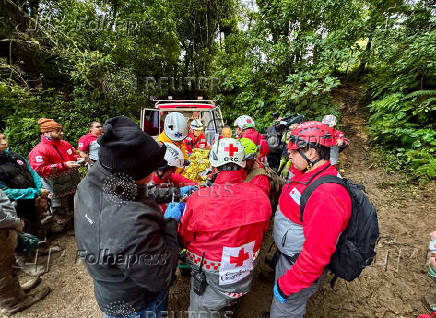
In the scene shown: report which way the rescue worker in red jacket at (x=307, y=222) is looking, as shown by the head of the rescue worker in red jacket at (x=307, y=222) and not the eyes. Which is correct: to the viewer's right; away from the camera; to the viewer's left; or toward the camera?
to the viewer's left

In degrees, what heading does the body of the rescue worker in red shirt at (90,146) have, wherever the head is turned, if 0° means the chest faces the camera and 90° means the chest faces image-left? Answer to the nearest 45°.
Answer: approximately 315°

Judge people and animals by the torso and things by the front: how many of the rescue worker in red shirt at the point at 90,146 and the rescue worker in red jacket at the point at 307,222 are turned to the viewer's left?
1

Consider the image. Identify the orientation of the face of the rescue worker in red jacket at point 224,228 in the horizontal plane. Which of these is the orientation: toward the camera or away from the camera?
away from the camera

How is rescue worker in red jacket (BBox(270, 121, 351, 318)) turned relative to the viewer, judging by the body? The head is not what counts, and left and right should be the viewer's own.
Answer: facing to the left of the viewer

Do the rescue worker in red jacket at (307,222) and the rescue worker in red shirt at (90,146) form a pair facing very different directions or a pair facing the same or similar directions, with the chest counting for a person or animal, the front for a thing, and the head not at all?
very different directions

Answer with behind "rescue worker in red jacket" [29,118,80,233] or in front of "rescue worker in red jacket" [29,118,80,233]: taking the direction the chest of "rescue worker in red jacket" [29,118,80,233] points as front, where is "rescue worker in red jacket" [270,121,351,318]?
in front
